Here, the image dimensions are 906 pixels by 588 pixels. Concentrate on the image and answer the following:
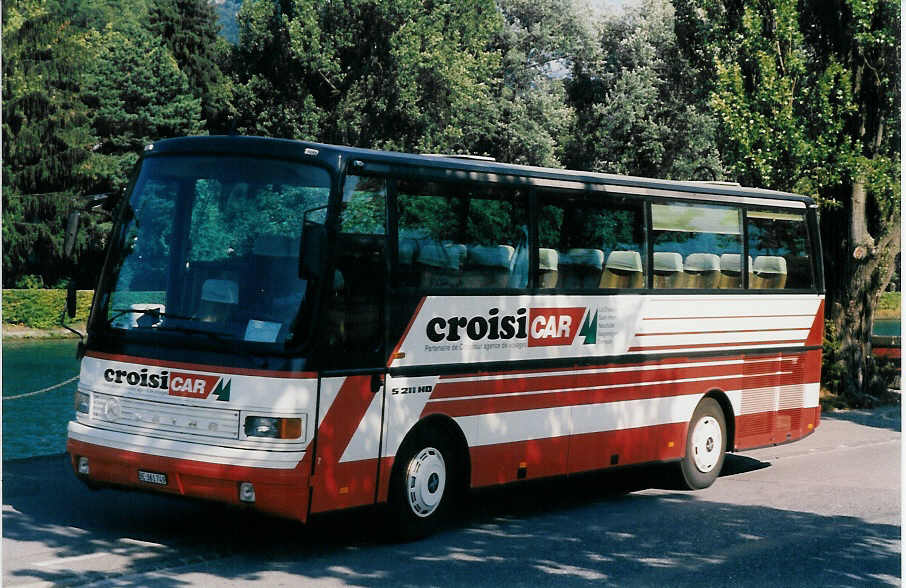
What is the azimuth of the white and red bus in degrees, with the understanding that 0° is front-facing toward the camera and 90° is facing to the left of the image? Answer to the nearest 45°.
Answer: approximately 45°
